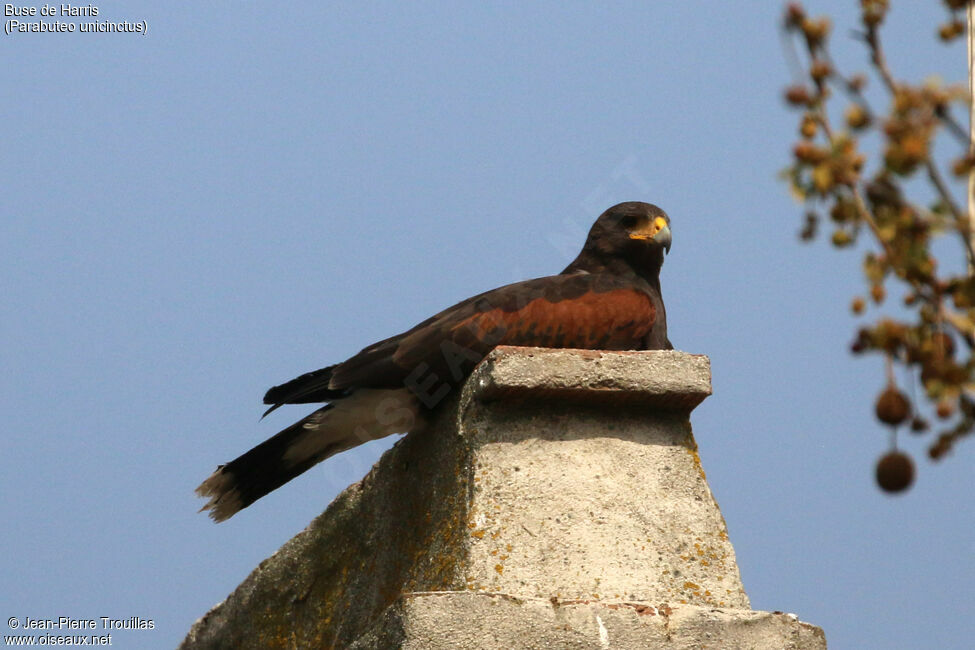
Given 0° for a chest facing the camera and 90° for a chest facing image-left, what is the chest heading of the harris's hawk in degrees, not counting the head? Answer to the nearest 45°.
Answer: approximately 270°
